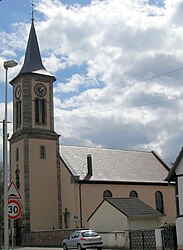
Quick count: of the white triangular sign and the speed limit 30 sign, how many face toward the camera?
2

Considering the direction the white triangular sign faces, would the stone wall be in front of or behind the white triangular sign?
behind

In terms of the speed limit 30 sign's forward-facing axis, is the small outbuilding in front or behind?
behind

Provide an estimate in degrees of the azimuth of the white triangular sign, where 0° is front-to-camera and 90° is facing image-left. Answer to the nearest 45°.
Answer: approximately 0°
